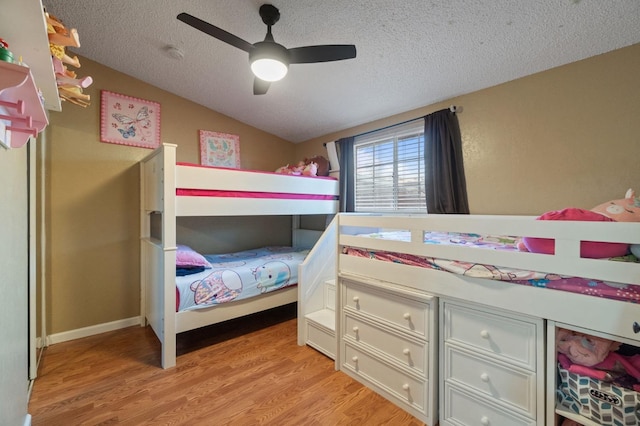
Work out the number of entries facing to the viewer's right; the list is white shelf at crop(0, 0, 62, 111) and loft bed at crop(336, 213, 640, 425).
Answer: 1

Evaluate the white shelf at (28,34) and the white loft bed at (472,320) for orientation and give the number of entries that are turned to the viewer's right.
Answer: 1

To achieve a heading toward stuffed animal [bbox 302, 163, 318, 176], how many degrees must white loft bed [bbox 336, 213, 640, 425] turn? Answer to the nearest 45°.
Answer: approximately 90° to its right

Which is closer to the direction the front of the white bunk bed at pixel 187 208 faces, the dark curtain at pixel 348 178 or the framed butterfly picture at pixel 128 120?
the dark curtain

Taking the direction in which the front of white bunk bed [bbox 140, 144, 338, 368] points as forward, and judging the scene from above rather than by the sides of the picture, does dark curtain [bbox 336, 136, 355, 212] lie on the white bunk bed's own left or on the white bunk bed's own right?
on the white bunk bed's own left

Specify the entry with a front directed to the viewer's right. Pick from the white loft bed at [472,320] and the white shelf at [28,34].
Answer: the white shelf

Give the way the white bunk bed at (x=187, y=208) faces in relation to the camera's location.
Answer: facing away from the viewer and to the right of the viewer

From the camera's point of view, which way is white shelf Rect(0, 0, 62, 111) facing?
to the viewer's right

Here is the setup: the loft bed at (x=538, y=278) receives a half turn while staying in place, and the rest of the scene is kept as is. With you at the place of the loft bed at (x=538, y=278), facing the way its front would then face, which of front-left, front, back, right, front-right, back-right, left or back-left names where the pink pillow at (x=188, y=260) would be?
back-left

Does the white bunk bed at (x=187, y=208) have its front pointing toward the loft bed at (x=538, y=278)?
no

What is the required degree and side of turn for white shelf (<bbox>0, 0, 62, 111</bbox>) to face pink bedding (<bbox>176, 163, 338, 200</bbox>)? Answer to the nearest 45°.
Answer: approximately 45° to its left

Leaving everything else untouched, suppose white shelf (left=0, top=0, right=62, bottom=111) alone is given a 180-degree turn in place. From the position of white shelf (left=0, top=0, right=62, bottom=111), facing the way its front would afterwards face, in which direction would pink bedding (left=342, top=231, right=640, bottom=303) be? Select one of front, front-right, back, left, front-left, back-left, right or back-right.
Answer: back-left

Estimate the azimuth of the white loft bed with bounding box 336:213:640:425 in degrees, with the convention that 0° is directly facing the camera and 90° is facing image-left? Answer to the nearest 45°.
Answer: approximately 45°

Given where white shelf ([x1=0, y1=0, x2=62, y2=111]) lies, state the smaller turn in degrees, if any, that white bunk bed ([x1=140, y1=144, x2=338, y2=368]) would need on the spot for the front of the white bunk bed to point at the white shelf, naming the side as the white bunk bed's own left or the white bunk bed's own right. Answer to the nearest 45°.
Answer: approximately 135° to the white bunk bed's own right

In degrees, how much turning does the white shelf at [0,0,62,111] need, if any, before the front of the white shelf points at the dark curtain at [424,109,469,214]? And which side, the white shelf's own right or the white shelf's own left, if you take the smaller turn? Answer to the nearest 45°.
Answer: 0° — it already faces it

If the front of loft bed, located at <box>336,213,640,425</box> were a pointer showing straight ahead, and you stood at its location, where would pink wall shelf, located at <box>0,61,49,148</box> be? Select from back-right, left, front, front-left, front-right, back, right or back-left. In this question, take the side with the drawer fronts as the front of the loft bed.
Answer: front

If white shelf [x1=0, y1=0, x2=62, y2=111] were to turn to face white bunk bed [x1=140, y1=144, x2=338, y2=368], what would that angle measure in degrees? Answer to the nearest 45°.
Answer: approximately 45° to its left
